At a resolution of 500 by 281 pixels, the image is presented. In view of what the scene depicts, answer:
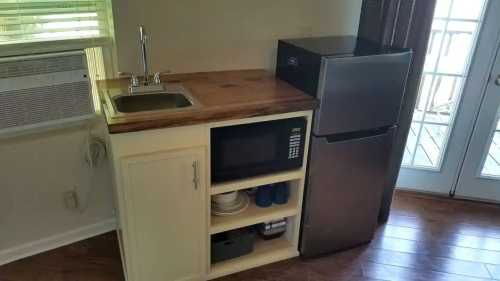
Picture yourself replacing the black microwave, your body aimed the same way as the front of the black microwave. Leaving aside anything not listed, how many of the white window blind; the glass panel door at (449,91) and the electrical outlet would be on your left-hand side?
1

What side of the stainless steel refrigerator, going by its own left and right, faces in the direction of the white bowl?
right

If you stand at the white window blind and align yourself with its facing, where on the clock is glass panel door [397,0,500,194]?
The glass panel door is roughly at 11 o'clock from the white window blind.

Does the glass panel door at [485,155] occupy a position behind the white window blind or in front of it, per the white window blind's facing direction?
in front

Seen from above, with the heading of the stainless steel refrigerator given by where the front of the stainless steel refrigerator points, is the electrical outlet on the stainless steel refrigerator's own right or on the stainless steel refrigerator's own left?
on the stainless steel refrigerator's own right

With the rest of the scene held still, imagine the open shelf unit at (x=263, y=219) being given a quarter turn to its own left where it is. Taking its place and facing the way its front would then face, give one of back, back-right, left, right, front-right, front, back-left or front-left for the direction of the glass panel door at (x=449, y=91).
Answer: front

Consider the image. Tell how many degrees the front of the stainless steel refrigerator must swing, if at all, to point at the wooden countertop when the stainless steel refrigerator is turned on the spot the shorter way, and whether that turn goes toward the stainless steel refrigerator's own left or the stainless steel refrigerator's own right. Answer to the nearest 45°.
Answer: approximately 90° to the stainless steel refrigerator's own right

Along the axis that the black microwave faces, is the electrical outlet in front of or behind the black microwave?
behind

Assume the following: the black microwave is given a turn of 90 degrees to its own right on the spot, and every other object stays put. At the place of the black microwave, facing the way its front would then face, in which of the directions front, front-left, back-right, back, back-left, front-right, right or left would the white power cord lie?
front-right

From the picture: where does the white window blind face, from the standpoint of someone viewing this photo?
facing the viewer and to the right of the viewer

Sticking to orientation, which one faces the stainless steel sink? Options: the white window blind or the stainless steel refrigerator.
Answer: the white window blind

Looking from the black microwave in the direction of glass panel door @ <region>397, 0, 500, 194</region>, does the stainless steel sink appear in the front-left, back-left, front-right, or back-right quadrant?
back-left
